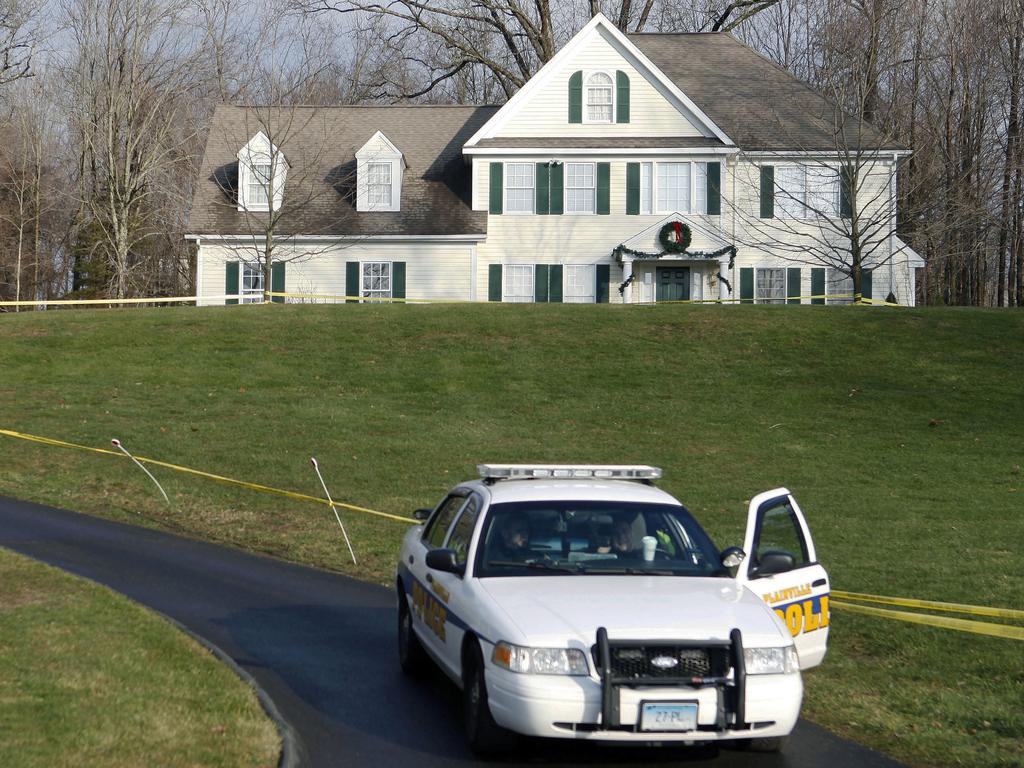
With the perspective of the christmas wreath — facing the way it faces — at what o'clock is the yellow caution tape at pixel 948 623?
The yellow caution tape is roughly at 12 o'clock from the christmas wreath.

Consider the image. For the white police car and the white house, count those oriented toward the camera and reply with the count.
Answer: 2

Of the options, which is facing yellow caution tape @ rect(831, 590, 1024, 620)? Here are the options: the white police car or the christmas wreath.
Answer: the christmas wreath

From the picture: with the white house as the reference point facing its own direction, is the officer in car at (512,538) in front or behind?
in front

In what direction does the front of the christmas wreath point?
toward the camera

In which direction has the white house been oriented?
toward the camera

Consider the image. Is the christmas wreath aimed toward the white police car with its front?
yes

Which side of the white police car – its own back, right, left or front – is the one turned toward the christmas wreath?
back

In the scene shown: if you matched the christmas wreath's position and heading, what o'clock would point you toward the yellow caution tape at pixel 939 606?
The yellow caution tape is roughly at 12 o'clock from the christmas wreath.

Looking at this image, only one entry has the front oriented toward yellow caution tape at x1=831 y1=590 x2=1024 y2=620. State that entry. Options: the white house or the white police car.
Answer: the white house

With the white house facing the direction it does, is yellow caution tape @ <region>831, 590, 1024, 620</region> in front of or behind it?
in front

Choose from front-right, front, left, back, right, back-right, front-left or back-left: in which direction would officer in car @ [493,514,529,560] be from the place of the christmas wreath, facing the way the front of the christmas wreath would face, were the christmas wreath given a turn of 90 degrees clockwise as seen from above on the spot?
left

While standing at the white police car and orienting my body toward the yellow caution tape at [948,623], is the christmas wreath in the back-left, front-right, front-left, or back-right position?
front-left
